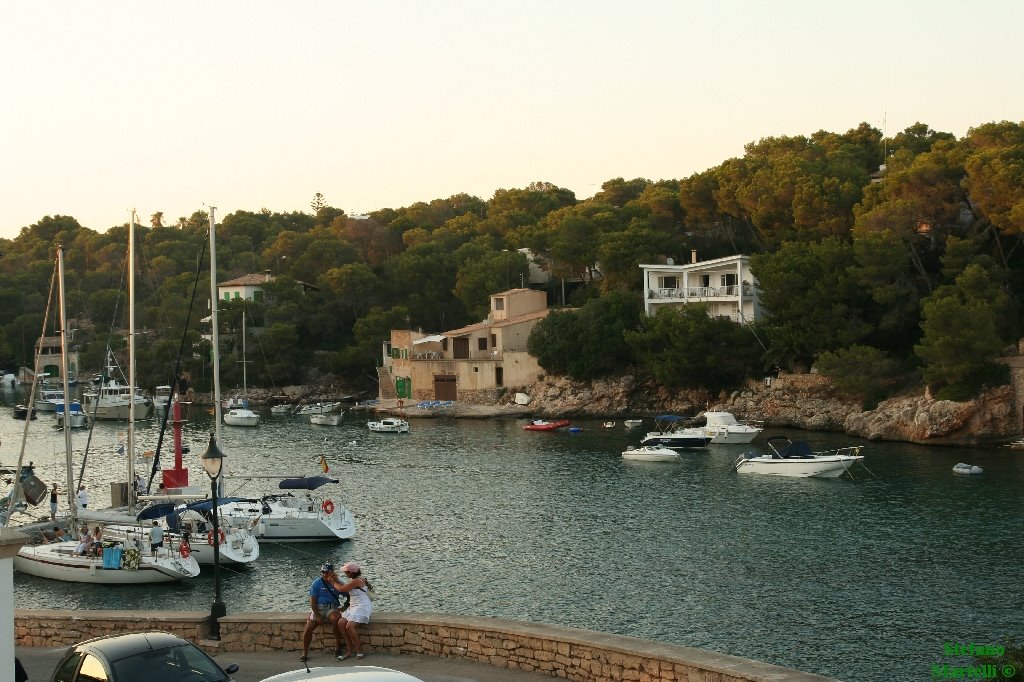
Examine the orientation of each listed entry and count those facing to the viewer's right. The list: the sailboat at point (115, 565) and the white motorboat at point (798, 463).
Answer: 1

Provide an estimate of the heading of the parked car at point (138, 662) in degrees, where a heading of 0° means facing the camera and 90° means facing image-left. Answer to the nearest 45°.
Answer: approximately 315°

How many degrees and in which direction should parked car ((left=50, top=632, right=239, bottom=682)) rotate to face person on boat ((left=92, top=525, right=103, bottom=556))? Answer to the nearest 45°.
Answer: approximately 135° to its left

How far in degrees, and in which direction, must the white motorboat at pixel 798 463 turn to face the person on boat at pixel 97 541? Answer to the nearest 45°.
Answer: approximately 135° to its right

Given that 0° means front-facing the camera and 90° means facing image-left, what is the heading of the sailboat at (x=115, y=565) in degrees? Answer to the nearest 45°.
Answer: approximately 90°

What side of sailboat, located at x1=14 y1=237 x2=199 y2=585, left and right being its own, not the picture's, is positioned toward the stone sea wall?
left

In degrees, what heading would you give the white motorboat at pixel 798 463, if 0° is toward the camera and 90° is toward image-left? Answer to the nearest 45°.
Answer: approximately 270°
